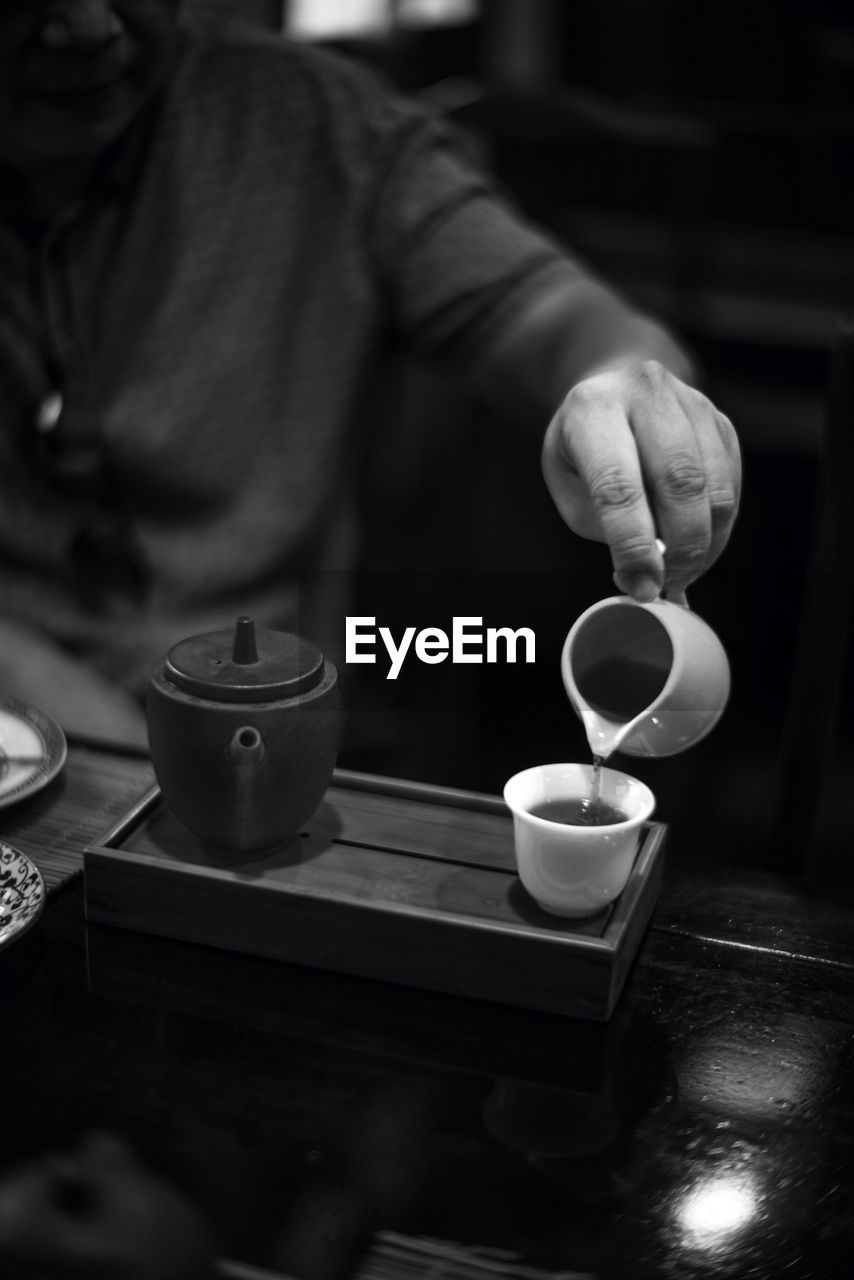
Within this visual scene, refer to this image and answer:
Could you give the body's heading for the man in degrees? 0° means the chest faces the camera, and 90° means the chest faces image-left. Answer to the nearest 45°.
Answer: approximately 0°

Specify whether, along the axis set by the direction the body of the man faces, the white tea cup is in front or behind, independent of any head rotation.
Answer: in front

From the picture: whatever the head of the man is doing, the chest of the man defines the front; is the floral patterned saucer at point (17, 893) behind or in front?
in front
